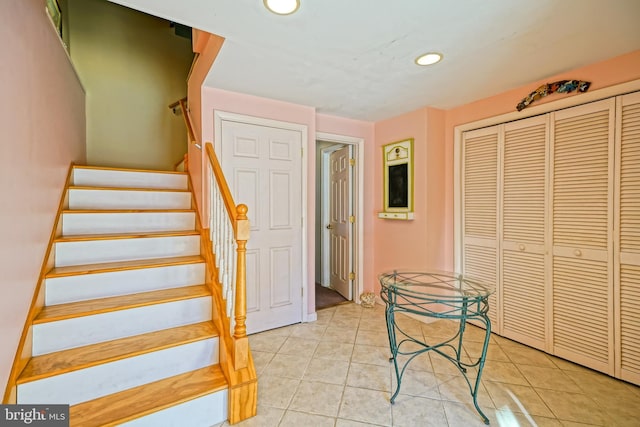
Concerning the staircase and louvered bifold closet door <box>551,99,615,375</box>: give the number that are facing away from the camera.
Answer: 0

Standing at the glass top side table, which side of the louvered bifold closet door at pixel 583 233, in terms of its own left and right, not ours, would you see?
front

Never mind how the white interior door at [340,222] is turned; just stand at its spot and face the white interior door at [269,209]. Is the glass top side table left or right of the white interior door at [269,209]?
left

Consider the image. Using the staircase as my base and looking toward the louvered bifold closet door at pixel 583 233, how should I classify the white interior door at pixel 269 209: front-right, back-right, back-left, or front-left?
front-left

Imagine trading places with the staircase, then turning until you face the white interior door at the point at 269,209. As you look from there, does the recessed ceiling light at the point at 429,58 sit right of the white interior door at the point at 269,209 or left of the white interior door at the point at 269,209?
right

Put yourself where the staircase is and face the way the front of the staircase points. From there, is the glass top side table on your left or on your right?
on your left

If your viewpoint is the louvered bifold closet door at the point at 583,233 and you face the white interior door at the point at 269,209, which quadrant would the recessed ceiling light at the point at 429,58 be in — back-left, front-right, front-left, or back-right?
front-left

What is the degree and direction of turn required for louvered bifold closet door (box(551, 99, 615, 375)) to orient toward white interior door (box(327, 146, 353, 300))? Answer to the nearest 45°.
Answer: approximately 45° to its right

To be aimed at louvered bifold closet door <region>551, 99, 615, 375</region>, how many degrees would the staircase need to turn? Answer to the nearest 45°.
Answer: approximately 45° to its left

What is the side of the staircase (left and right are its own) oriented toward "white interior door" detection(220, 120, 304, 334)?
left

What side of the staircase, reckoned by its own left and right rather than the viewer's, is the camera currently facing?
front

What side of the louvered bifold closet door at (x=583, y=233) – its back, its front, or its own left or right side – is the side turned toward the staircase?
front
